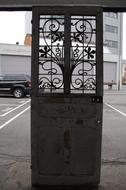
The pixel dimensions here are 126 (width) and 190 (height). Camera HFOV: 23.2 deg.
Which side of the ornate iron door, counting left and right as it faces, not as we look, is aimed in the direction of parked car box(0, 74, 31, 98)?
back

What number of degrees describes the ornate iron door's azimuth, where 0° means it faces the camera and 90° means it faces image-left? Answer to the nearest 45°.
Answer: approximately 0°
